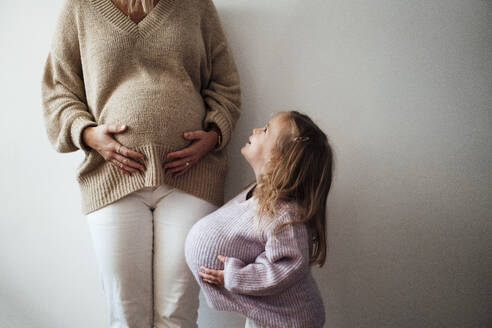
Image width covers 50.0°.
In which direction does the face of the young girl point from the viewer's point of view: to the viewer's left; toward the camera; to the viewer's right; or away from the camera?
to the viewer's left

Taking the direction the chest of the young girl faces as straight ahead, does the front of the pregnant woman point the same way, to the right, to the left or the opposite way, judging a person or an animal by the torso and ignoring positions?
to the left

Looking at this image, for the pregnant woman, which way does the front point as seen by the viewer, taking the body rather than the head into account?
toward the camera

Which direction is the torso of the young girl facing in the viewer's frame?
to the viewer's left

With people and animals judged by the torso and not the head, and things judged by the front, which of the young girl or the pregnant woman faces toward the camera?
the pregnant woman

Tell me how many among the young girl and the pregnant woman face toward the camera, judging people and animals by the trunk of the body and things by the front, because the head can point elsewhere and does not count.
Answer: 1
